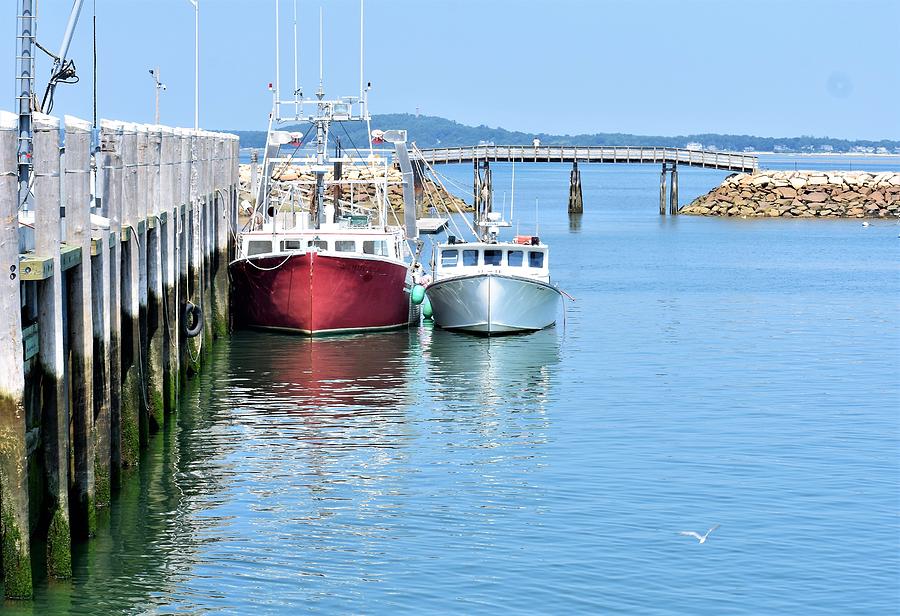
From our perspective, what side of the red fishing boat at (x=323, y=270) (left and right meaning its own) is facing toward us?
front

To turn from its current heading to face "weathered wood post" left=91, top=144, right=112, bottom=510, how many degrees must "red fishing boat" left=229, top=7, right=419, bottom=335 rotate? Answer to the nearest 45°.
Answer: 0° — it already faces it

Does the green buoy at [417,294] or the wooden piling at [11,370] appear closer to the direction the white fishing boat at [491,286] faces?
the wooden piling

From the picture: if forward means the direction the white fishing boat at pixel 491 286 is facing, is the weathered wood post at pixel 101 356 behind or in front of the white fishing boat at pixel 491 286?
in front

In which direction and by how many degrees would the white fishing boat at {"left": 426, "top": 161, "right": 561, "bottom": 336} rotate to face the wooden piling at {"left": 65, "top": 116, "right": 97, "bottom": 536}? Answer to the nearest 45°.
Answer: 0° — it already faces it

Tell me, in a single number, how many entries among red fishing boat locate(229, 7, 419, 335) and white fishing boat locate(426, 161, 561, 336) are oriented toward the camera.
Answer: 2
